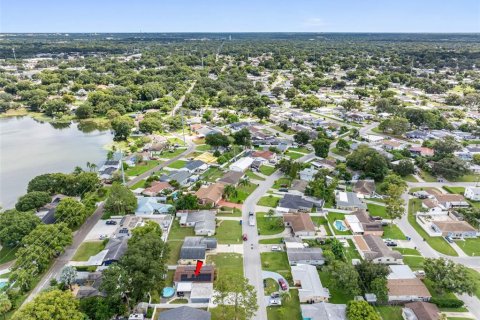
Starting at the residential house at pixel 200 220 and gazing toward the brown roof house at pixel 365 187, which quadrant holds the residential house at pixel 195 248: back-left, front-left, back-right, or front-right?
back-right

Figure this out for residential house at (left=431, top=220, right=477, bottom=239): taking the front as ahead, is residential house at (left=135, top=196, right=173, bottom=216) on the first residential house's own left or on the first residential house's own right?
on the first residential house's own right

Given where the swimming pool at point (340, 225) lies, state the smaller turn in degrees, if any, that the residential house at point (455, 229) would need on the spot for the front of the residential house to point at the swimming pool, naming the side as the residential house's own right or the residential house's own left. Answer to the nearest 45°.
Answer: approximately 45° to the residential house's own right

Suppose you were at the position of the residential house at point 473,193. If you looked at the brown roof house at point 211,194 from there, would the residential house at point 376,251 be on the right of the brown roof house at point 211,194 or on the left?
left

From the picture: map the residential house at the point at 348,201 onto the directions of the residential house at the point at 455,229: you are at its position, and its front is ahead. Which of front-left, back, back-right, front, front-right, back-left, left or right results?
right

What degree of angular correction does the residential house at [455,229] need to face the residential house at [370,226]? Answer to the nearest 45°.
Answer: approximately 45° to its right

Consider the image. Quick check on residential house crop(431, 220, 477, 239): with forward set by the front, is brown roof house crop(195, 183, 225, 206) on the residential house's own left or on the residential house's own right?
on the residential house's own right
